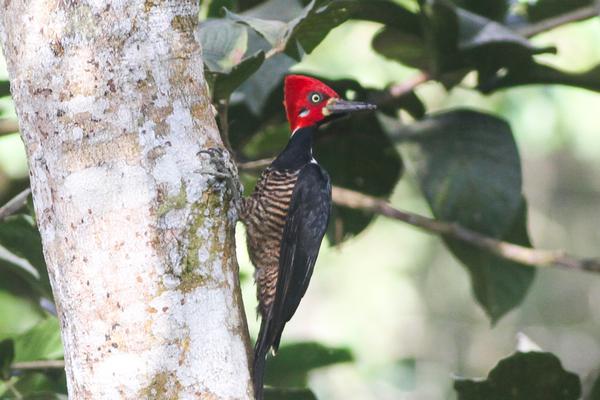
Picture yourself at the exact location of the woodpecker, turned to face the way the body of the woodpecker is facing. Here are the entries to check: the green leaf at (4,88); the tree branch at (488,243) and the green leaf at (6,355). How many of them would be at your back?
1

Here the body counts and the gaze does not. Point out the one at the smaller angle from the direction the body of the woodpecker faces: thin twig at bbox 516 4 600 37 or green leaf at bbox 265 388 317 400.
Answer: the green leaf

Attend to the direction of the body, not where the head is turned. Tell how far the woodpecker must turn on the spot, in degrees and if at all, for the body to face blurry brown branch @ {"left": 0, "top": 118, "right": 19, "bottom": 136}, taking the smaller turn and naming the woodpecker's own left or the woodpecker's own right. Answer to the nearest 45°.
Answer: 0° — it already faces it

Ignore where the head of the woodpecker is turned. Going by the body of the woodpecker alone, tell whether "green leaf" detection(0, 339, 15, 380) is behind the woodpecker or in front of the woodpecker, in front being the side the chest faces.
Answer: in front

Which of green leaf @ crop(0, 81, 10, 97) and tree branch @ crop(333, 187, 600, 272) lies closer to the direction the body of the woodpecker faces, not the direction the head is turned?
the green leaf

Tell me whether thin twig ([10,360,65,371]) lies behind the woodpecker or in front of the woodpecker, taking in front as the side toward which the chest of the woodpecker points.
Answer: in front

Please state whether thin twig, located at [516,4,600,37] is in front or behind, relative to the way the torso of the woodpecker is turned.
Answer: behind

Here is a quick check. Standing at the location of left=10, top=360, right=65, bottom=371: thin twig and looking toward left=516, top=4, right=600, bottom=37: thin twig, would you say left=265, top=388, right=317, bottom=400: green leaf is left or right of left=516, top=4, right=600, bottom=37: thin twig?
right

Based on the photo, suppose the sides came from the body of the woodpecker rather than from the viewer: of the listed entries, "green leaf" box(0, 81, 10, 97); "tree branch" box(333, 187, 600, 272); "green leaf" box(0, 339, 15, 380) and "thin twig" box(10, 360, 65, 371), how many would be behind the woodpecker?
1

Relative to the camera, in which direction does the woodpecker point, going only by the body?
to the viewer's left

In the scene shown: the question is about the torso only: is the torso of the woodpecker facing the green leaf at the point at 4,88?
yes

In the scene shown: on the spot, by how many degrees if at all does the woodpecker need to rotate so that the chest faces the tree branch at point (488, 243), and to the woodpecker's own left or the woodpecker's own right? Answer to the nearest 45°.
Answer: approximately 180°
